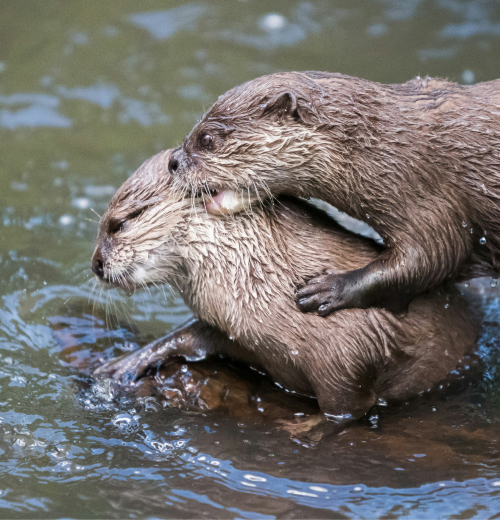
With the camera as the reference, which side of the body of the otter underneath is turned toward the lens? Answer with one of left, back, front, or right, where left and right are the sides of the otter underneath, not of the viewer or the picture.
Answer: left

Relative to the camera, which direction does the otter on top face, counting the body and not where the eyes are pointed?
to the viewer's left
